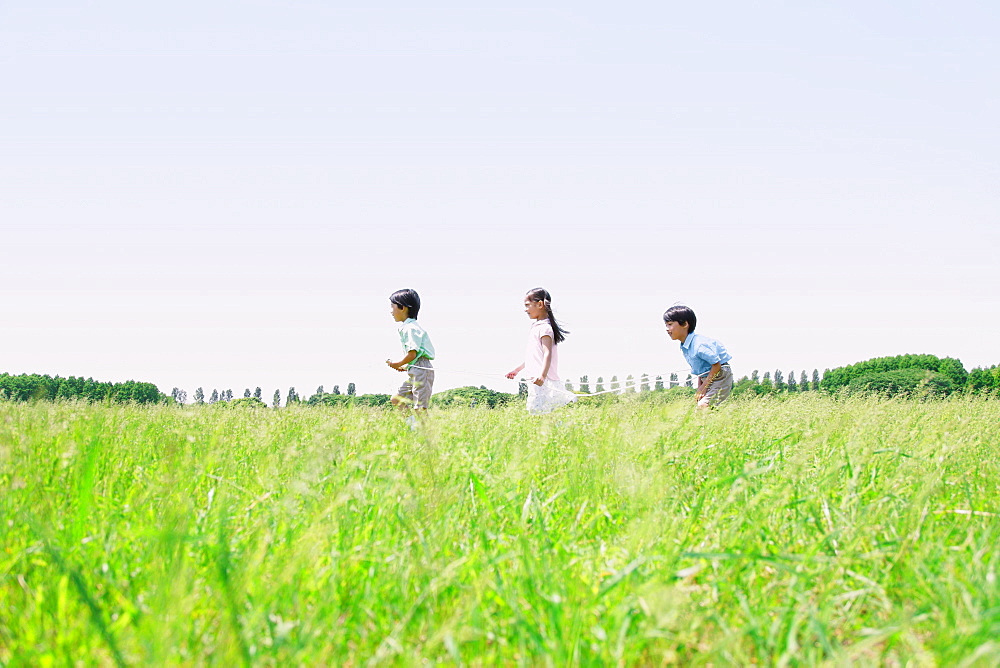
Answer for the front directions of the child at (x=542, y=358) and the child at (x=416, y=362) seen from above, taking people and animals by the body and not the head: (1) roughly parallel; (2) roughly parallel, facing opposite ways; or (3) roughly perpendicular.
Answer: roughly parallel

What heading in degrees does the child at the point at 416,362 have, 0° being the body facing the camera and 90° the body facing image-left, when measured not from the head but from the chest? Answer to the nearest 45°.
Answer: approximately 90°

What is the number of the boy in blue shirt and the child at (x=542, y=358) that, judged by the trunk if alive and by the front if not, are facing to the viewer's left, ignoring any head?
2

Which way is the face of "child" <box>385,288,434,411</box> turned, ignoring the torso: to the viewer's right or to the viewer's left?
to the viewer's left

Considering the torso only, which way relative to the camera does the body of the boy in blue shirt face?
to the viewer's left

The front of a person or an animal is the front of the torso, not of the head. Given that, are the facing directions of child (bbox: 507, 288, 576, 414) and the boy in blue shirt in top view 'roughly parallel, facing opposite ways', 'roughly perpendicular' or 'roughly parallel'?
roughly parallel

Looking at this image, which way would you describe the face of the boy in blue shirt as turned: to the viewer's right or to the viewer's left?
to the viewer's left

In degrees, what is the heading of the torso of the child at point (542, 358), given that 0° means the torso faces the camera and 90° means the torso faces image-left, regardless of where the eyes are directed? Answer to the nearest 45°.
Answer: approximately 90°

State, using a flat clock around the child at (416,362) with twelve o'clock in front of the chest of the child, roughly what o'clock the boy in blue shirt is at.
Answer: The boy in blue shirt is roughly at 6 o'clock from the child.

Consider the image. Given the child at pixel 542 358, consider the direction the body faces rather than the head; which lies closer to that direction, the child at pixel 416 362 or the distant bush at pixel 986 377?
the child

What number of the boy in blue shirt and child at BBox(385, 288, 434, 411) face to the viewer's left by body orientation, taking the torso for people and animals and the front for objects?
2
